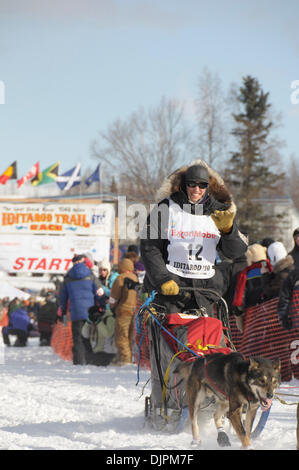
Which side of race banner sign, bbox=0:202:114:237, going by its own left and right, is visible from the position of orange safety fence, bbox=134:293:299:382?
front

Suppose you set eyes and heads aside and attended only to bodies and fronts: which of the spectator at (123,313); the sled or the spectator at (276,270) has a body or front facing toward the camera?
the sled

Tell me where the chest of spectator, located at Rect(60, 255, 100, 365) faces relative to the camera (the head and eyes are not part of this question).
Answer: away from the camera

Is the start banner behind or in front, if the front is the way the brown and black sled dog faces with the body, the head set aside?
behind

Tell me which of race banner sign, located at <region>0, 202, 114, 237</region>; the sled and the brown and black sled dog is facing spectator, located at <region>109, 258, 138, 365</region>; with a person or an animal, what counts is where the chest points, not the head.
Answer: the race banner sign

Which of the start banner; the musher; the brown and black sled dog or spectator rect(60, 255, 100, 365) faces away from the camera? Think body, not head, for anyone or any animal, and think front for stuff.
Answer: the spectator

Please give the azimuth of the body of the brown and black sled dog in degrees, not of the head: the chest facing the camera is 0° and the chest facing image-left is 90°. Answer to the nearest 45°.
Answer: approximately 315°

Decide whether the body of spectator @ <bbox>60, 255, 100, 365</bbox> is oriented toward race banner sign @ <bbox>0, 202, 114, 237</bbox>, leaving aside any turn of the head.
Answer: yes
